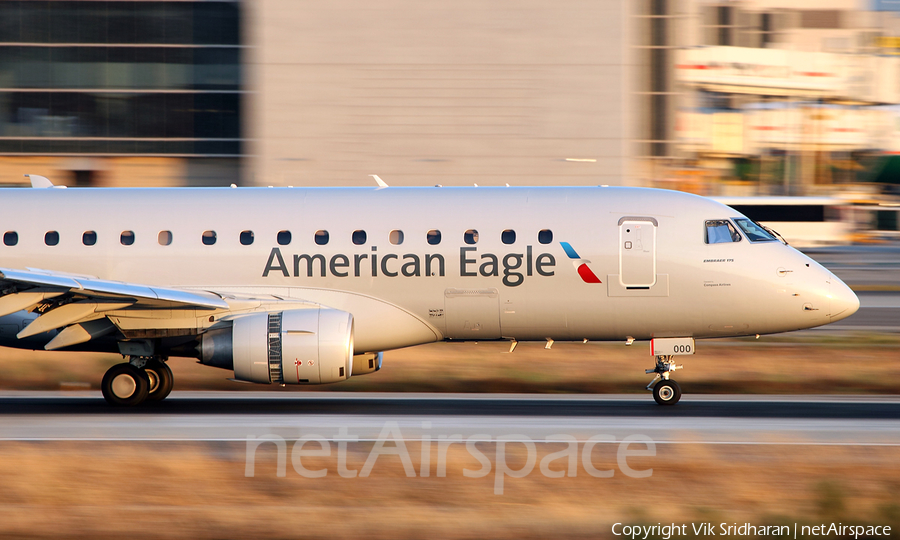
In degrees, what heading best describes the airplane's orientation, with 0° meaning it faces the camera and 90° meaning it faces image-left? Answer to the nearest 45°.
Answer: approximately 270°
